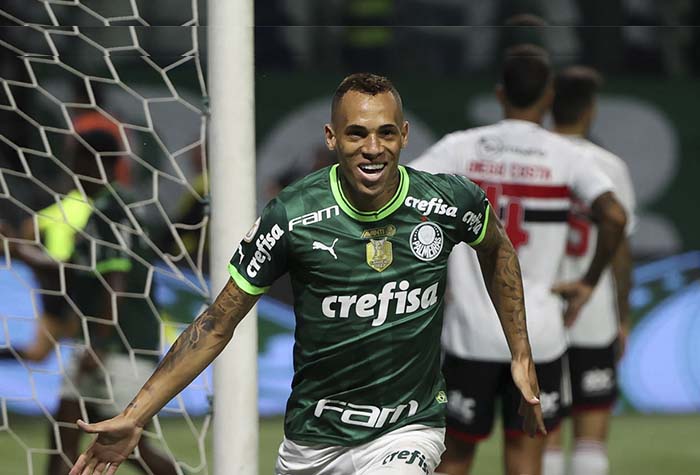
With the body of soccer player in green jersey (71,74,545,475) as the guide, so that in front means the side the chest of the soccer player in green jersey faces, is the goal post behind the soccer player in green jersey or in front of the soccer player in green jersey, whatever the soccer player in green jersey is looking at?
behind

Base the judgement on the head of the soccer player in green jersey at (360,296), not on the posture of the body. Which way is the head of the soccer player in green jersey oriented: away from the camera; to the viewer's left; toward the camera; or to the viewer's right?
toward the camera

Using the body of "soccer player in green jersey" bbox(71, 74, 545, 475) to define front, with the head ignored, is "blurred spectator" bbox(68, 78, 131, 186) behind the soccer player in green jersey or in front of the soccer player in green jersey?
behind

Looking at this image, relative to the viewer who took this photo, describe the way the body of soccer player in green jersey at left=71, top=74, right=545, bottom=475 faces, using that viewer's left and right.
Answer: facing the viewer
